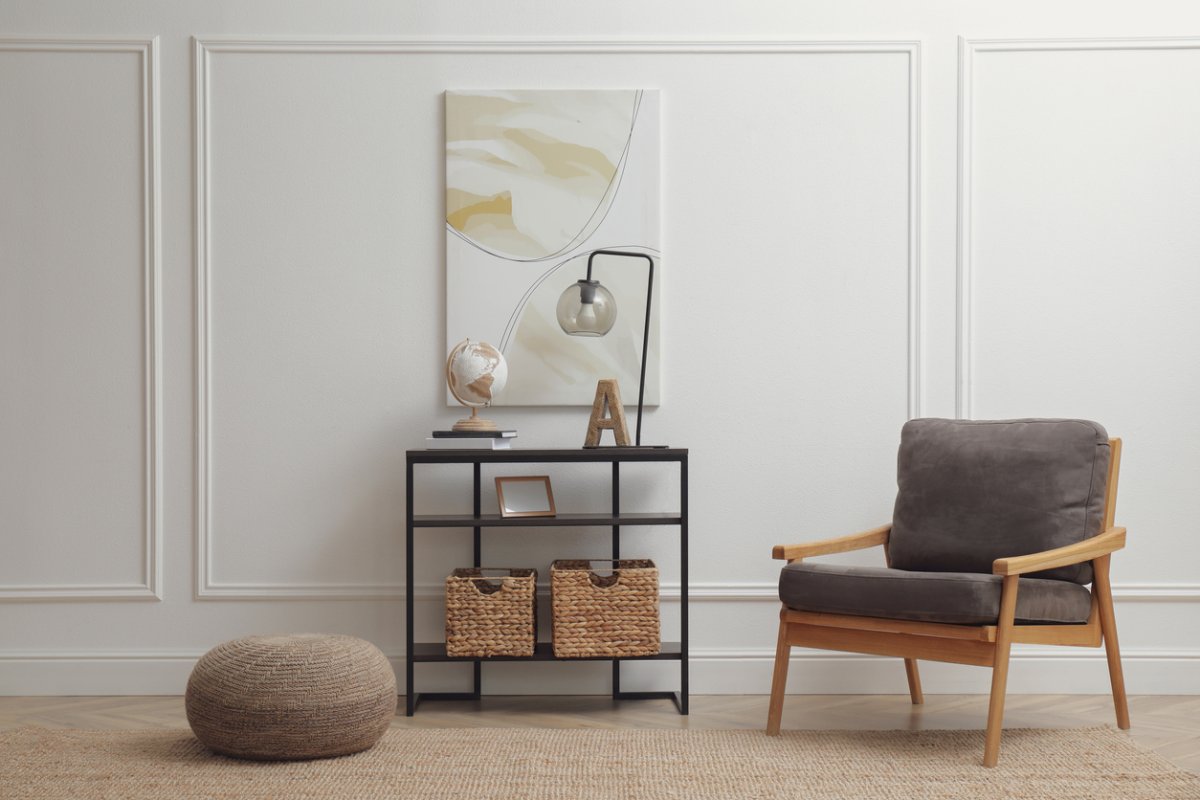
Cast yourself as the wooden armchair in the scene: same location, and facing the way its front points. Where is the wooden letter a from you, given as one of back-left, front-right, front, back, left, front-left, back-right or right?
front-right

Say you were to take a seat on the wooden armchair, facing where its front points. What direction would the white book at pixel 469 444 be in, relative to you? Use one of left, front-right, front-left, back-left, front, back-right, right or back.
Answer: front-right

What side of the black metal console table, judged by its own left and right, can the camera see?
front

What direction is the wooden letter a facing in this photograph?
toward the camera

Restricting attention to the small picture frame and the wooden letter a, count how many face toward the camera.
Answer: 2

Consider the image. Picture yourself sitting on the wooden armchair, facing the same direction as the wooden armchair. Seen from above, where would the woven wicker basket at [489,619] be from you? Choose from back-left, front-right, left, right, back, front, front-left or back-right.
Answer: front-right
